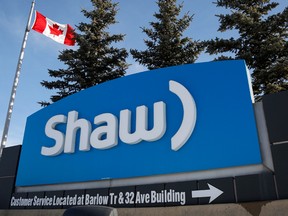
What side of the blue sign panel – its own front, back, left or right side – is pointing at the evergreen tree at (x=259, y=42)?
back

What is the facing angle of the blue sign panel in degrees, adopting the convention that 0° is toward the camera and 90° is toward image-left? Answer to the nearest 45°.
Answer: approximately 45°

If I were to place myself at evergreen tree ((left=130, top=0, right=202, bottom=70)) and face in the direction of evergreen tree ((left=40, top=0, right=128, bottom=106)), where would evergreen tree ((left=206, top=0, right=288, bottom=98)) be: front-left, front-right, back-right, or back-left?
back-left

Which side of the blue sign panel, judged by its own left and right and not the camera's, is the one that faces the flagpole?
right

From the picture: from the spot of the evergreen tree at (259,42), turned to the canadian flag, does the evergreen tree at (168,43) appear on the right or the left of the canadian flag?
right
